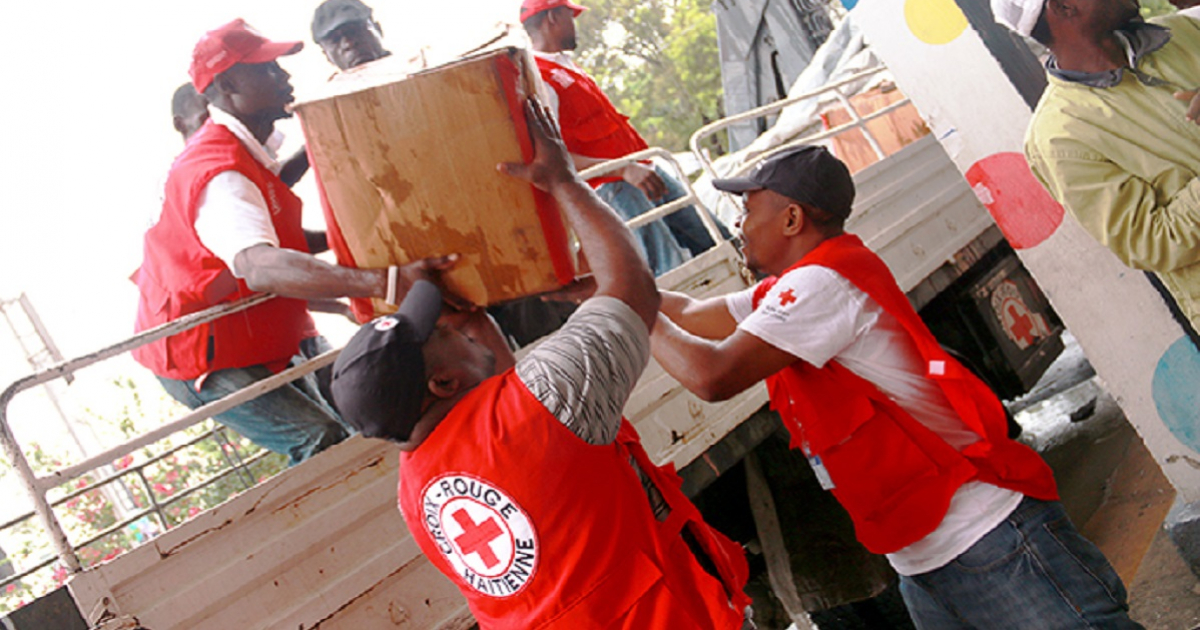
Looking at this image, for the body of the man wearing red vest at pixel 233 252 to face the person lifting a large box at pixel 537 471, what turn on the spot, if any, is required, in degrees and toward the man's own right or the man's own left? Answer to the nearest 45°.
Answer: approximately 90° to the man's own right

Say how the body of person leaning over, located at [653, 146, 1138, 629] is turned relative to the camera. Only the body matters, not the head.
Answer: to the viewer's left

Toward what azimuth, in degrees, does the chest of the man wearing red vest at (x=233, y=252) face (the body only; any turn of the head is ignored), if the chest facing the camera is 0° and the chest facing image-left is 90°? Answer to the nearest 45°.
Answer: approximately 270°

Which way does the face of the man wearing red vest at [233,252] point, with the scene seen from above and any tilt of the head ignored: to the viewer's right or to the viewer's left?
to the viewer's right

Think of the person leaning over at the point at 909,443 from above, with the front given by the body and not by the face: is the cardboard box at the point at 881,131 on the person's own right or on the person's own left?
on the person's own right

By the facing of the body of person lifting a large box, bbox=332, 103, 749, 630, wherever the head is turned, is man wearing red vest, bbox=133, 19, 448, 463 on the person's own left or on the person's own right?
on the person's own left

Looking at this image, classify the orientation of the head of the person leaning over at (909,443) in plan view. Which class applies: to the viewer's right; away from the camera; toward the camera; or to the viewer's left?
to the viewer's left
